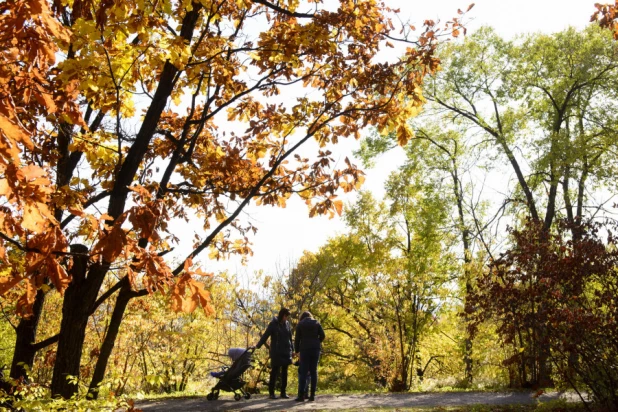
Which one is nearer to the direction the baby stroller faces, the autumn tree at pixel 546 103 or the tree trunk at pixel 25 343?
the tree trunk

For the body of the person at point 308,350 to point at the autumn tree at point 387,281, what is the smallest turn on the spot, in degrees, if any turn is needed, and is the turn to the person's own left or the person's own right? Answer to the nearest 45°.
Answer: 0° — they already face it

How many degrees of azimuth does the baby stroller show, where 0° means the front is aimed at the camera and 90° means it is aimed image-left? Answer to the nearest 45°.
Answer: approximately 90°

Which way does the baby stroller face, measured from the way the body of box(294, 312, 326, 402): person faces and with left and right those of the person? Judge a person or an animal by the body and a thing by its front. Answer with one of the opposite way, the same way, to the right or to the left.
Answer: to the left

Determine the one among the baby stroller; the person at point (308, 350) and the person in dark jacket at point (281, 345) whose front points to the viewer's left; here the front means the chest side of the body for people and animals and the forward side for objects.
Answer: the baby stroller

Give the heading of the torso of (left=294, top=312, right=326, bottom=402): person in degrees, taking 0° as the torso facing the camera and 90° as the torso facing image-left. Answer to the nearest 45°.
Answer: approximately 180°

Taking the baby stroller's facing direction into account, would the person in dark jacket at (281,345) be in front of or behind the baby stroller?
behind

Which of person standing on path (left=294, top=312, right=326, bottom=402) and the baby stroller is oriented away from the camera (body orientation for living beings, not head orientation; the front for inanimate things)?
the person standing on path

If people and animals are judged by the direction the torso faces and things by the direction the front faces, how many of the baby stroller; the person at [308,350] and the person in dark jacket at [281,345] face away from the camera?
1
